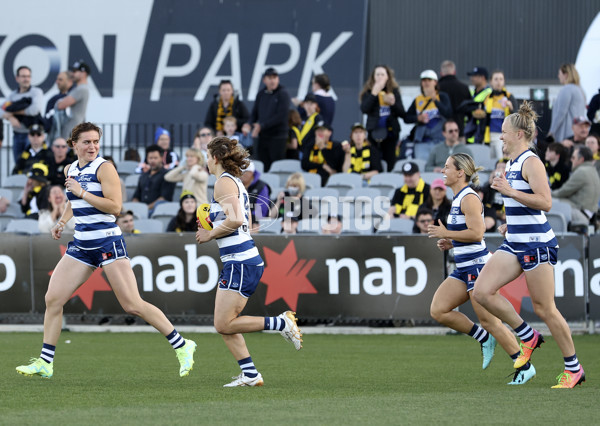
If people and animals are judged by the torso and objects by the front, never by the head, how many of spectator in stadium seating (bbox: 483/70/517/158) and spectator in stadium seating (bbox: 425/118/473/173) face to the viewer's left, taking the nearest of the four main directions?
0

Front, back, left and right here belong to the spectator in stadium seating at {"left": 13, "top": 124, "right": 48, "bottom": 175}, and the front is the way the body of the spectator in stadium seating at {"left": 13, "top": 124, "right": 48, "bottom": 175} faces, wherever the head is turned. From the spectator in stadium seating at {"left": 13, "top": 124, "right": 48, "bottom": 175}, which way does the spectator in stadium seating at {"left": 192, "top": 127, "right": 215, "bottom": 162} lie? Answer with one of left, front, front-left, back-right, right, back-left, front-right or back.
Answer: front-left

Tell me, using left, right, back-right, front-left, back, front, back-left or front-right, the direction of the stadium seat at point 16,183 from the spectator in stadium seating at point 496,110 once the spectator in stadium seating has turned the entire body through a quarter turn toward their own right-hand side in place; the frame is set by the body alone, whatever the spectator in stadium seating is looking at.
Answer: front

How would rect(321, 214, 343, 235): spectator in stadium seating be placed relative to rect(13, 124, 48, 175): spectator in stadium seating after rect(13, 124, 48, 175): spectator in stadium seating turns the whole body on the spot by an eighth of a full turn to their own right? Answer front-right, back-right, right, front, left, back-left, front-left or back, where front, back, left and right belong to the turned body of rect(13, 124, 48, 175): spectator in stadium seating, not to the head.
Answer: left

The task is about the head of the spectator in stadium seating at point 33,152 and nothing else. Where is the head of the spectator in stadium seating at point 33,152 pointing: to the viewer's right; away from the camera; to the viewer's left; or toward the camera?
toward the camera

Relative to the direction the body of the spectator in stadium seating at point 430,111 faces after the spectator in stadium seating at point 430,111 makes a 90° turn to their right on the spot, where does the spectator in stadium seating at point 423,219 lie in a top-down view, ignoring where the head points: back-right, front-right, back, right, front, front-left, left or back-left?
left

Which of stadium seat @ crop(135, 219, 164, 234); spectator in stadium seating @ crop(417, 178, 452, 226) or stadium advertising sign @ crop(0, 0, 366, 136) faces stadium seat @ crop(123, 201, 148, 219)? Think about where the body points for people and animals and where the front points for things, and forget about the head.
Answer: the stadium advertising sign

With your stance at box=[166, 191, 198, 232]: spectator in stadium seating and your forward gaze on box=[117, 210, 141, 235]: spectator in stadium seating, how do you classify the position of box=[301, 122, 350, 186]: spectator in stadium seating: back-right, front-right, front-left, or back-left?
back-right

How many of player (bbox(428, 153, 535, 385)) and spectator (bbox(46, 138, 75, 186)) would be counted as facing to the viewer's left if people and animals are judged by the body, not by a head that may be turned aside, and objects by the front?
1

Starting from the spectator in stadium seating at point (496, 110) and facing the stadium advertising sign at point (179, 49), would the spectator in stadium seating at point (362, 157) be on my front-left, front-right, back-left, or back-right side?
front-left

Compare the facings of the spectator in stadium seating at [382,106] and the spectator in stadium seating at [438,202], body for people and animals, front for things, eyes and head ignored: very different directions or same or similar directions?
same or similar directions

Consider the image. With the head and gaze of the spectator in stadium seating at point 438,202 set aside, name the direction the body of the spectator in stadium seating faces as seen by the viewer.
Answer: toward the camera

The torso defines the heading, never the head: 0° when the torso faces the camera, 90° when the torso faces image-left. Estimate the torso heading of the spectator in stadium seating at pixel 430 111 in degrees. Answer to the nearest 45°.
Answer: approximately 0°

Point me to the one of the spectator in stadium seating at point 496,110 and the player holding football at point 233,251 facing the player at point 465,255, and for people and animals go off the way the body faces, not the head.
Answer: the spectator in stadium seating

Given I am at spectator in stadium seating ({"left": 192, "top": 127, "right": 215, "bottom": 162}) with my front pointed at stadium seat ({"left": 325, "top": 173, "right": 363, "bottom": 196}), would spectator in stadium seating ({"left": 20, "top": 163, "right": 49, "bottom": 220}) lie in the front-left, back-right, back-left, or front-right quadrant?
back-right

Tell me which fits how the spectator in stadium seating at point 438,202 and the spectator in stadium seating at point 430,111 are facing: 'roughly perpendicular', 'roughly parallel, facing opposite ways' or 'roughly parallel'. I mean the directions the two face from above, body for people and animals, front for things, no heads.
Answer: roughly parallel

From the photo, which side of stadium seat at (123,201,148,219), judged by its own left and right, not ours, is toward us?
front

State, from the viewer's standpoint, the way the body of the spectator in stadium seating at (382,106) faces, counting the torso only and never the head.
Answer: toward the camera
